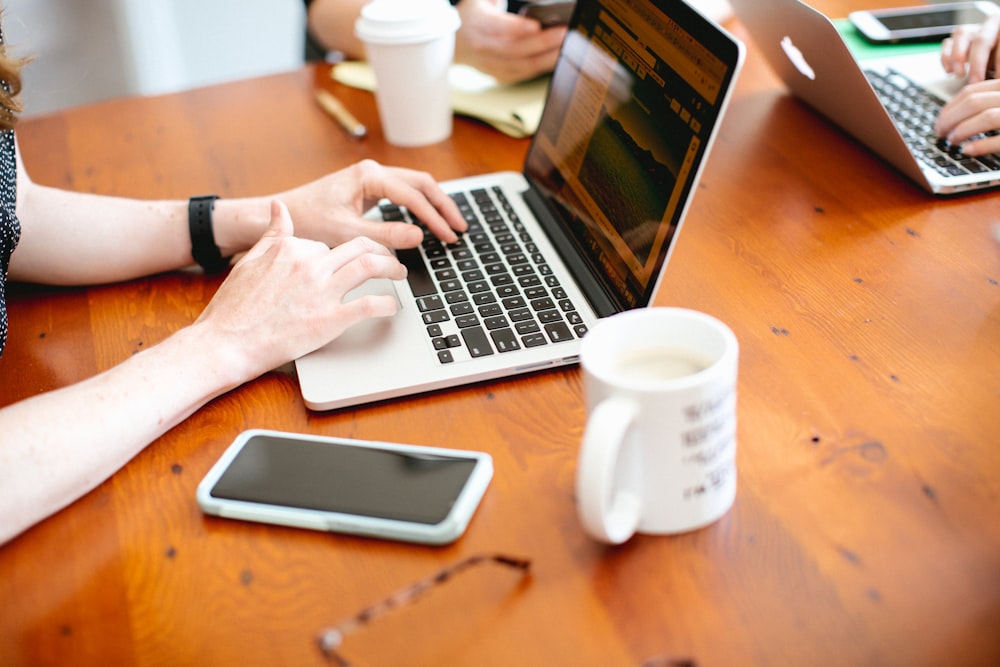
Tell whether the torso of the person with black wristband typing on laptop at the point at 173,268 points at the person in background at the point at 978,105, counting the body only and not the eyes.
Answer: yes

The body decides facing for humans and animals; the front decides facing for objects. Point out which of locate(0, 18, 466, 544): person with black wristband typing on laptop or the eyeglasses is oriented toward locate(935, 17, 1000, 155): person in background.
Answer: locate(0, 18, 466, 544): person with black wristband typing on laptop

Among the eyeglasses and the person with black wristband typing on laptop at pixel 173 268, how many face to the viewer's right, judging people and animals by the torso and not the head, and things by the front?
1

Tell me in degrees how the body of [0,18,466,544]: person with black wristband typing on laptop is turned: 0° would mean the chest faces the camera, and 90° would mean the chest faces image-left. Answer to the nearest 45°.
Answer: approximately 270°

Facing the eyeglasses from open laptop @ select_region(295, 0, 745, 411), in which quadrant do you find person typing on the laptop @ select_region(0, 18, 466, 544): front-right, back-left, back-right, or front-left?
front-right
